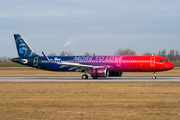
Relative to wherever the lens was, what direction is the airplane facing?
facing to the right of the viewer
